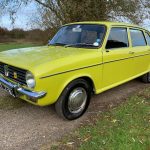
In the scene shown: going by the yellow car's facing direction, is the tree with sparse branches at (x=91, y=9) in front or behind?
behind

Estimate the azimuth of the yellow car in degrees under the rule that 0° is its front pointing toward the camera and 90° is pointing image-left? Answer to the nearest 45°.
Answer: approximately 45°
